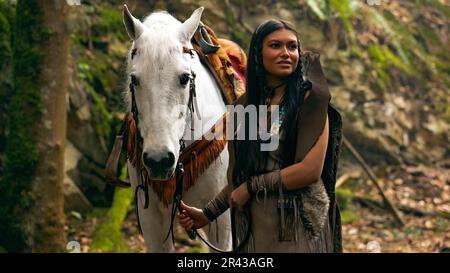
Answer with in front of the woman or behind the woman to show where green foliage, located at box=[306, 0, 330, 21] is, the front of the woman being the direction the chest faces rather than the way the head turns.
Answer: behind

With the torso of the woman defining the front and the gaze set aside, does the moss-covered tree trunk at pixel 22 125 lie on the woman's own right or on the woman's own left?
on the woman's own right

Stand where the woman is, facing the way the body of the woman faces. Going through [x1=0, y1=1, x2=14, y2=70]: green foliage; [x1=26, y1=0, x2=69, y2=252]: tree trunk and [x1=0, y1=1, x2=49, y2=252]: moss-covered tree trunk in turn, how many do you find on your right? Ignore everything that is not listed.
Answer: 3

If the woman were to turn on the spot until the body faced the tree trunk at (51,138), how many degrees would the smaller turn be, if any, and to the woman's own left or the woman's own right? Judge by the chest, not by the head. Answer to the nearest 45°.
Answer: approximately 90° to the woman's own right

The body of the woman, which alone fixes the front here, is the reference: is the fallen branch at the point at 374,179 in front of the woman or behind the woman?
behind

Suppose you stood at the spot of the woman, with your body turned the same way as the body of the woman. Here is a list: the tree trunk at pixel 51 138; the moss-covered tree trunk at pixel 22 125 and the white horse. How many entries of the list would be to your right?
3

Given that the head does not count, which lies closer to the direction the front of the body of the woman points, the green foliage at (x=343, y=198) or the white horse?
the white horse

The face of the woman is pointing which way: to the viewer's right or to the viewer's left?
to the viewer's right

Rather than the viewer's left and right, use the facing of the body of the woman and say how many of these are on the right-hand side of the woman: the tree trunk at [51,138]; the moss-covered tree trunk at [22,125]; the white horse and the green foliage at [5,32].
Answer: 4

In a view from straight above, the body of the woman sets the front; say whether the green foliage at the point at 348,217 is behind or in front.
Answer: behind

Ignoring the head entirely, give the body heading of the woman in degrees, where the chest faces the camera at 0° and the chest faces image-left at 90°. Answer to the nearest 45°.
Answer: approximately 45°

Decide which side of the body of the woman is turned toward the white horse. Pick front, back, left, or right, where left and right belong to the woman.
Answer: right
